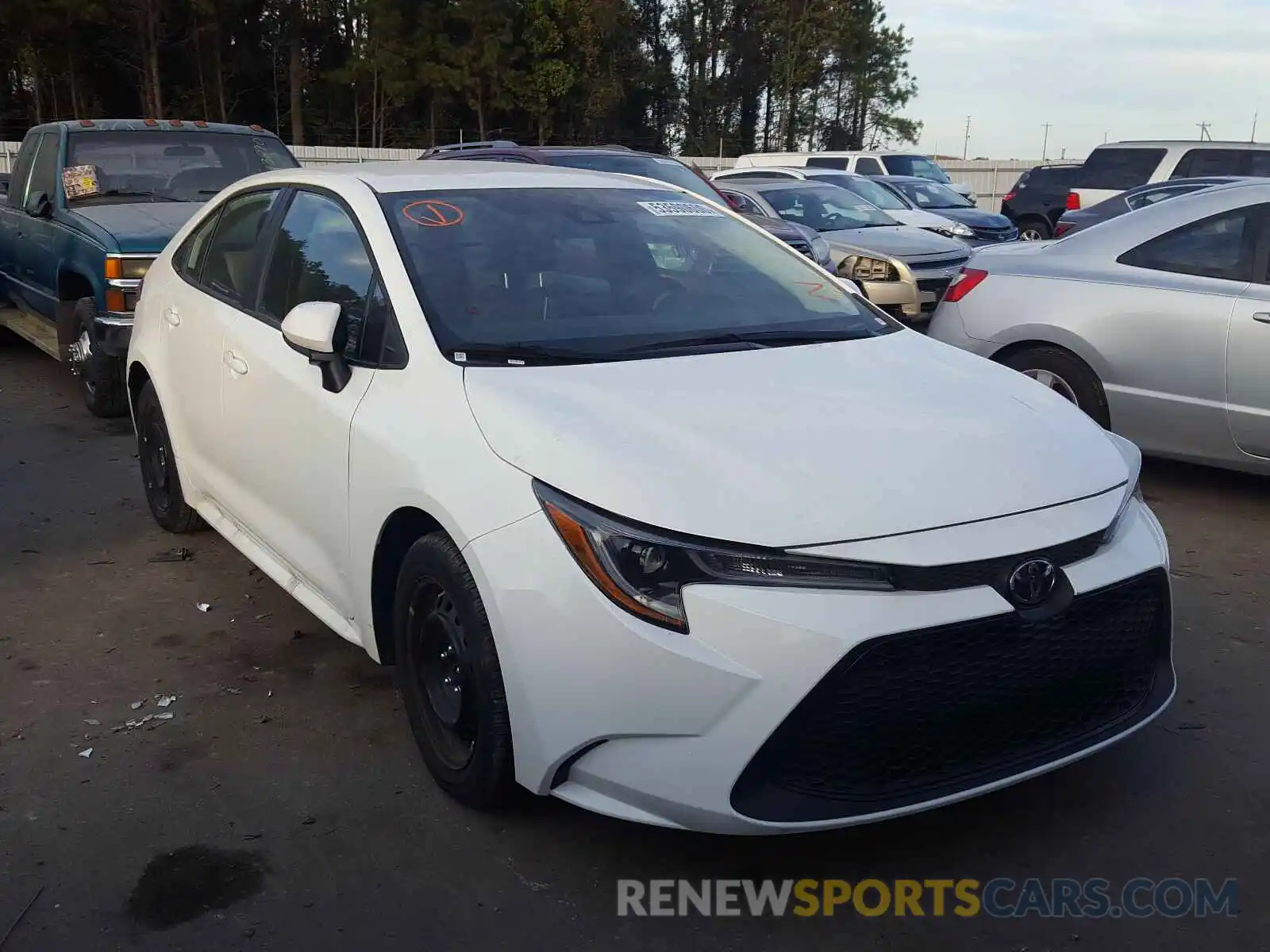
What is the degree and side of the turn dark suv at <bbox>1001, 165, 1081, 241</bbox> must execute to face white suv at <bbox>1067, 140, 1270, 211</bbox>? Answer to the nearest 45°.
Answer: approximately 45° to its right

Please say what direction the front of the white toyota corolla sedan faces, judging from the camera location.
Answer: facing the viewer and to the right of the viewer

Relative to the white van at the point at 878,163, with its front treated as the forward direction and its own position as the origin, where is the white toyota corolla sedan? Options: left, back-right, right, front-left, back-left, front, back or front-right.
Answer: front-right

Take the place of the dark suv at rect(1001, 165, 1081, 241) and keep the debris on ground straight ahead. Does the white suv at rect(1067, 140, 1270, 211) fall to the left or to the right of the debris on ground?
left

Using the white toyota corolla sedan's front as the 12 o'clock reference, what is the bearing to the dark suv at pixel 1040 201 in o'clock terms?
The dark suv is roughly at 8 o'clock from the white toyota corolla sedan.

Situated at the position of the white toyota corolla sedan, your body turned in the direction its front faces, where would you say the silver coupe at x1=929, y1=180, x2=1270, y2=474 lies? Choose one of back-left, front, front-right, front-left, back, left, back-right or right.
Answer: left

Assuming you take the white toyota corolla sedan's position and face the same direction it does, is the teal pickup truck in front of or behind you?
behind

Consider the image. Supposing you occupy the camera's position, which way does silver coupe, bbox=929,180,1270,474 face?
facing to the right of the viewer
